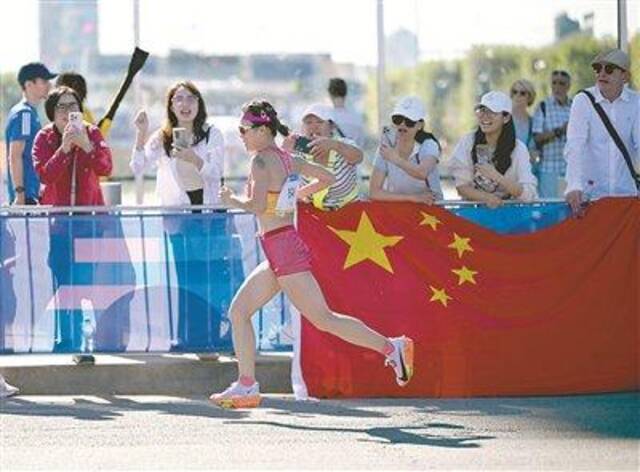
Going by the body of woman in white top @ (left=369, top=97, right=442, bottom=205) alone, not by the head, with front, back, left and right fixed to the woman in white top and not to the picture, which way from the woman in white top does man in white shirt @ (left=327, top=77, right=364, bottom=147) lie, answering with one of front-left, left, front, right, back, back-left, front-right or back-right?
back-right

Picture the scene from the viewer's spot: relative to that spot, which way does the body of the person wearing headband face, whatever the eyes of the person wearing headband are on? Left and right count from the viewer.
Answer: facing to the left of the viewer

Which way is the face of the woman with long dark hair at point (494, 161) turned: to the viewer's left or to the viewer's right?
to the viewer's left

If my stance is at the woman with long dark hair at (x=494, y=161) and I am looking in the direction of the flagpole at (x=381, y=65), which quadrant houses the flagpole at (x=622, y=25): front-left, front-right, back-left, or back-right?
front-right

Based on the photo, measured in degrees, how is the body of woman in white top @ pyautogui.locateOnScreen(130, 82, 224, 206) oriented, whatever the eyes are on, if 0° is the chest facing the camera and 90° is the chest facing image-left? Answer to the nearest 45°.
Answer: approximately 0°

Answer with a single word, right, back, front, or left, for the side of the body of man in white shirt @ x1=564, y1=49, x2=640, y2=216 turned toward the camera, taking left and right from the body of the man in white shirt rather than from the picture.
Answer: front

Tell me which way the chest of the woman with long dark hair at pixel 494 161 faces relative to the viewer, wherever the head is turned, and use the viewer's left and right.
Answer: facing the viewer and to the left of the viewer

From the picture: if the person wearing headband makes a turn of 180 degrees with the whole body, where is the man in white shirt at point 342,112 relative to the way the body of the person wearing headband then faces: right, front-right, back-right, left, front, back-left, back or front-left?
left

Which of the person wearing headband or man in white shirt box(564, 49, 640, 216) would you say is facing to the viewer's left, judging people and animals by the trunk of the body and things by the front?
the person wearing headband

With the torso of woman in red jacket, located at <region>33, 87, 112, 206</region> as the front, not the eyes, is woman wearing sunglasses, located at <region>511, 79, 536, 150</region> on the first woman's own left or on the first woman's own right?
on the first woman's own left

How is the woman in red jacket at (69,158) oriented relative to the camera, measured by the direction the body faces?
toward the camera
